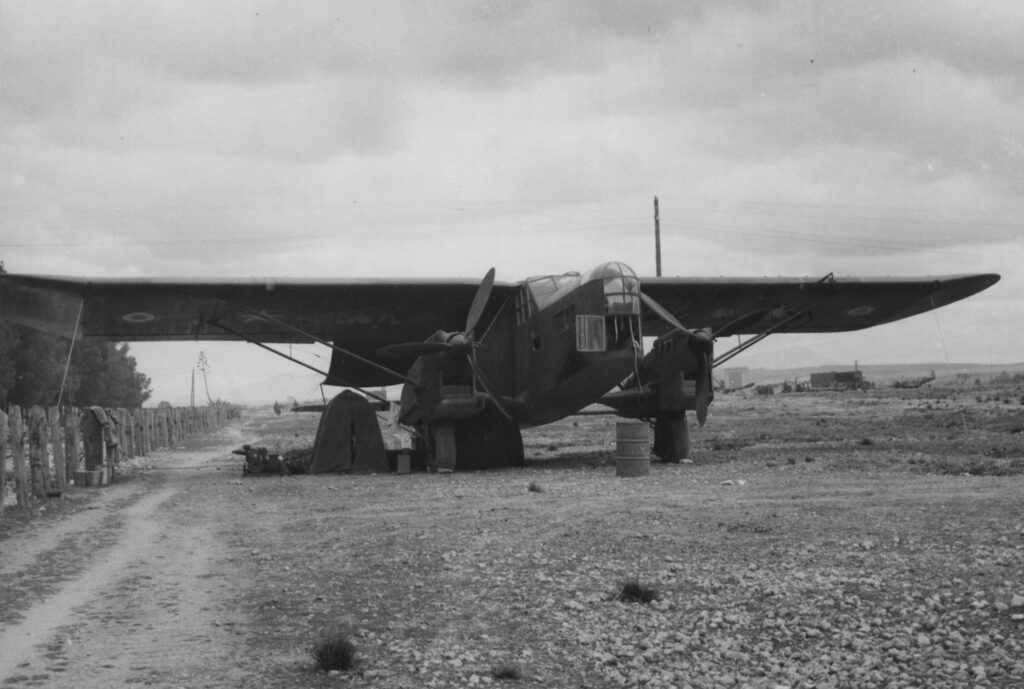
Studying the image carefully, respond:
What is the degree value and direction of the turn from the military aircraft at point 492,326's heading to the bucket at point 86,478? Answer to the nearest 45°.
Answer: approximately 135° to its right

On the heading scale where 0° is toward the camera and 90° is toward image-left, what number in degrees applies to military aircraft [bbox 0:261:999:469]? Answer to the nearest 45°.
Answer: approximately 315°

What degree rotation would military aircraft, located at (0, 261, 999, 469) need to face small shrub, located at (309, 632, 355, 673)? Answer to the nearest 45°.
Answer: approximately 45° to its right

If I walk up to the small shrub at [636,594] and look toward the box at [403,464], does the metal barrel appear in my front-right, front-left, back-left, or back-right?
front-right

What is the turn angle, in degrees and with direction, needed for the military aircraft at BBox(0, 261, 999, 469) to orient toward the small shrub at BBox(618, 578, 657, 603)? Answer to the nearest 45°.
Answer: approximately 45° to its right

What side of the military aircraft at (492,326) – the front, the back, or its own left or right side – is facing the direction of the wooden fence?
right

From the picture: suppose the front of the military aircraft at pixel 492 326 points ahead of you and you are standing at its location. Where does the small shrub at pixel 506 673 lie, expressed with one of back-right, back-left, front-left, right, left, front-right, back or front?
front-right

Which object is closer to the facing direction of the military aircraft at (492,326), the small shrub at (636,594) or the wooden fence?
the small shrub
